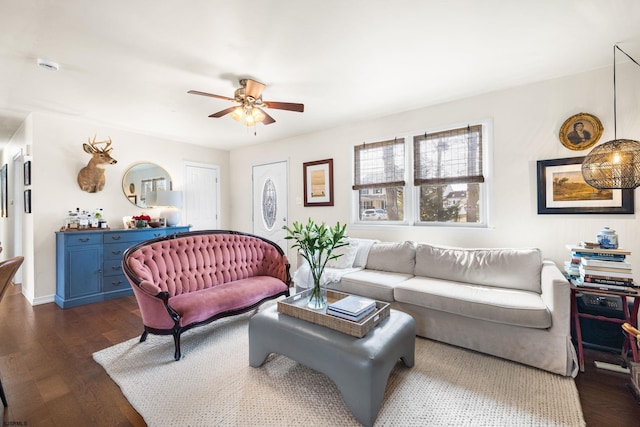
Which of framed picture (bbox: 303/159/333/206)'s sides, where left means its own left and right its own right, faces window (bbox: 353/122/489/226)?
left
